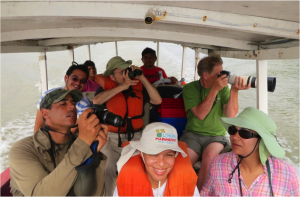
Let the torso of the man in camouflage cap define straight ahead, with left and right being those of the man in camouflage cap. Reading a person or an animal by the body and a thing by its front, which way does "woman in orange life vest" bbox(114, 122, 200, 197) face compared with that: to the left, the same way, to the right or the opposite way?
to the right

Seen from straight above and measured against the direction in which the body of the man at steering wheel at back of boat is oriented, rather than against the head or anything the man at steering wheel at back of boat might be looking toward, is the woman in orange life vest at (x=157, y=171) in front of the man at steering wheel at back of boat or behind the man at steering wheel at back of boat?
in front

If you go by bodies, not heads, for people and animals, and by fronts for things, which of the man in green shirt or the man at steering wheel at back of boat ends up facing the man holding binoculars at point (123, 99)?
the man at steering wheel at back of boat

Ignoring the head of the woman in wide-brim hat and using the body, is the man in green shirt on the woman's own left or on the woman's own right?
on the woman's own right

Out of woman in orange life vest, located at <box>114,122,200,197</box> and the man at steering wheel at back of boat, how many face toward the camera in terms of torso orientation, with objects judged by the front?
2

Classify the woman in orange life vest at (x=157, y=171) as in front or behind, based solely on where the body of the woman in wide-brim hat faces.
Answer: in front

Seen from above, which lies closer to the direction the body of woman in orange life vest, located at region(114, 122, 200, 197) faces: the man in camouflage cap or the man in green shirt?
the man in camouflage cap

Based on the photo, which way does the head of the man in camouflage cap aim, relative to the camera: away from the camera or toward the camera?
toward the camera

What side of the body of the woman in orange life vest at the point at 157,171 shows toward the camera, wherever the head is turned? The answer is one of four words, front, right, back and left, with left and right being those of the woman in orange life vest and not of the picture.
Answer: front

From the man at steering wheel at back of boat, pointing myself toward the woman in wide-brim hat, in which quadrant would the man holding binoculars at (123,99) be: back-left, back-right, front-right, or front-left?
front-right

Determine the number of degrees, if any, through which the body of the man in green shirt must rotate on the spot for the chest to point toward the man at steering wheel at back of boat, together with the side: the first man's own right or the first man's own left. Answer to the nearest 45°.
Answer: approximately 180°

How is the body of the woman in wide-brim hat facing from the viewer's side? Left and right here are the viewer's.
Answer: facing the viewer and to the left of the viewer

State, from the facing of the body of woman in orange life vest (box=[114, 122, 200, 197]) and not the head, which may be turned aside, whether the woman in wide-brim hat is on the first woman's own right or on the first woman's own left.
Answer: on the first woman's own left

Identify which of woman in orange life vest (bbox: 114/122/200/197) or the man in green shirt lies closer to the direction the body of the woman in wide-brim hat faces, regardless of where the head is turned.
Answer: the woman in orange life vest

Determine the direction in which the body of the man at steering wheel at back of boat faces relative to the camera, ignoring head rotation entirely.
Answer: toward the camera

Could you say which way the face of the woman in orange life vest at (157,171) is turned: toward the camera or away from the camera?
toward the camera

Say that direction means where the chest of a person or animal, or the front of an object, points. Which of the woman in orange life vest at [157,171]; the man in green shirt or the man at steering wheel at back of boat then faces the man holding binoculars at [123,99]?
the man at steering wheel at back of boat
